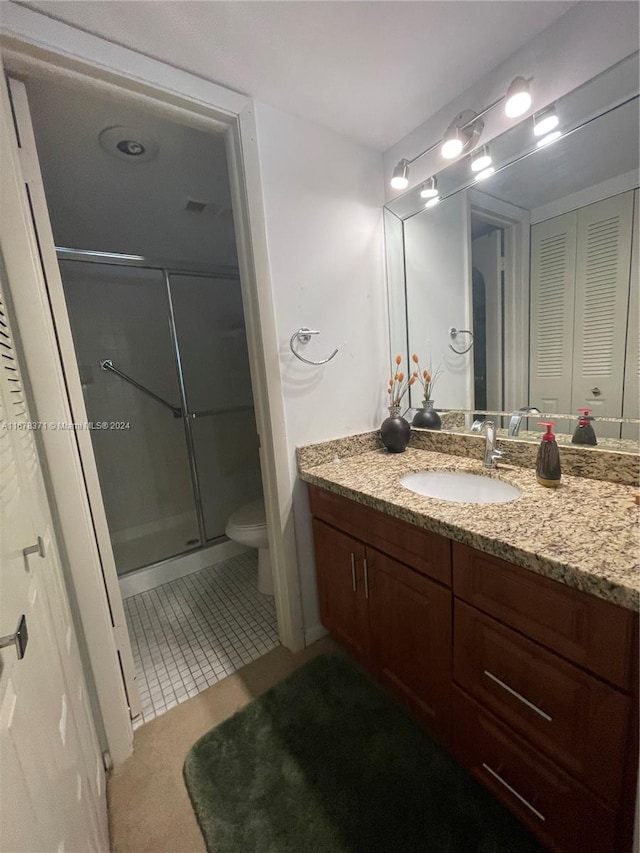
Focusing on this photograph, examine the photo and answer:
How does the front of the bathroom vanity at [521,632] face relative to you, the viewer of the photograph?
facing the viewer and to the left of the viewer

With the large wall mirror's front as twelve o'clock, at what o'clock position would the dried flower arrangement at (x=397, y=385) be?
The dried flower arrangement is roughly at 2 o'clock from the large wall mirror.

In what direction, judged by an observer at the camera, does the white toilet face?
facing to the left of the viewer

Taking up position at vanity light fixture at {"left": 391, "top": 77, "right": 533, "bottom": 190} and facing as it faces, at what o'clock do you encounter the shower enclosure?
The shower enclosure is roughly at 2 o'clock from the vanity light fixture.

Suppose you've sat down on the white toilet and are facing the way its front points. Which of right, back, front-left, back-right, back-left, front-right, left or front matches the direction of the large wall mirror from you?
back-left

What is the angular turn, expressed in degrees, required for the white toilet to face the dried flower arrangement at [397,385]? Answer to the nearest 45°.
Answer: approximately 180°

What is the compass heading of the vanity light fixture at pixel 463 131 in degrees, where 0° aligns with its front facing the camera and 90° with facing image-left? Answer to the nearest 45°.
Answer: approximately 45°

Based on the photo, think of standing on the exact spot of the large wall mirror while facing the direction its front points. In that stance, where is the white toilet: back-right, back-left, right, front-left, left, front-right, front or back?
front-right
